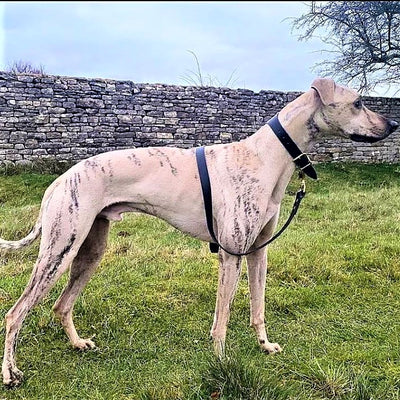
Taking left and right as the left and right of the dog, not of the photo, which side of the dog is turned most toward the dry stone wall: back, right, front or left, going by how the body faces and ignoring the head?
left

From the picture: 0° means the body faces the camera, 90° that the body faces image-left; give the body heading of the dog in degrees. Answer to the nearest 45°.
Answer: approximately 270°
